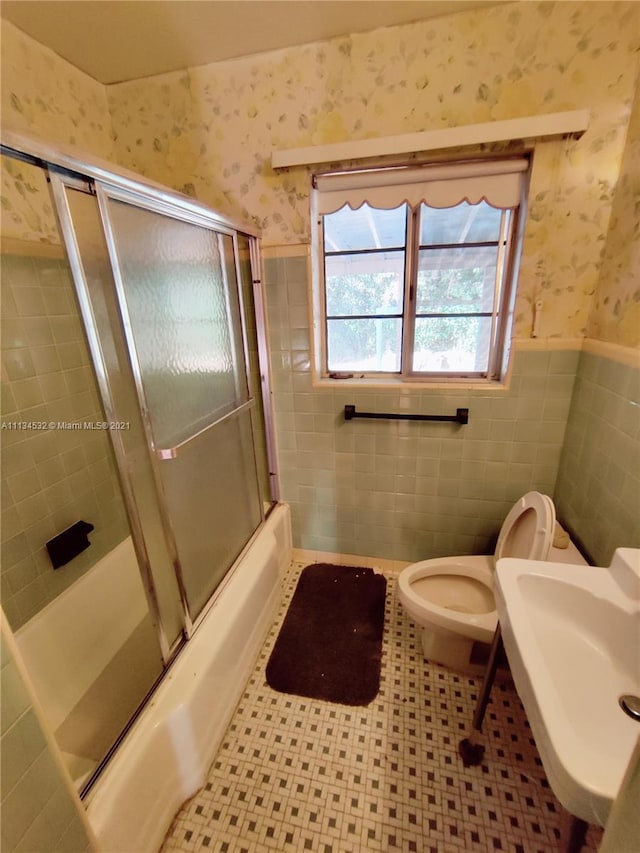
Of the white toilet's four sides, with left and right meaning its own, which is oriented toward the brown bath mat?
front

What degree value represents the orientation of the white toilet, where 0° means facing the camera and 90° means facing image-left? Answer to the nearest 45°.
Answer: approximately 90°

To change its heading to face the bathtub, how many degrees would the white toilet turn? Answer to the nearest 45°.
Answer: approximately 45° to its left

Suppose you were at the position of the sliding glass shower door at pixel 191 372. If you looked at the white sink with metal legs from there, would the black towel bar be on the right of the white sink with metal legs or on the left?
left

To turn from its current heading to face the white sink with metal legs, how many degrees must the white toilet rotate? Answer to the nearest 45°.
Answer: approximately 135° to its left

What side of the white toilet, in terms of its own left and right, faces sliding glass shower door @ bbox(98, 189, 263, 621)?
front
